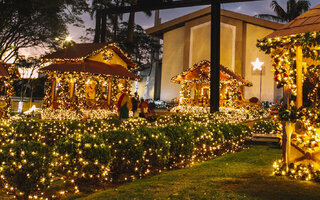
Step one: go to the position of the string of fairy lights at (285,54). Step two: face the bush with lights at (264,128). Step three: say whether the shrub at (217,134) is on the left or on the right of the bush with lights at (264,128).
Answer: left

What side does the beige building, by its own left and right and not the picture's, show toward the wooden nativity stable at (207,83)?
front

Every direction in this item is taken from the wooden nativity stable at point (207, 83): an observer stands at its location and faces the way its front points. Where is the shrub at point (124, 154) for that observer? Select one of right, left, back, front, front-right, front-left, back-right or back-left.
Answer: front

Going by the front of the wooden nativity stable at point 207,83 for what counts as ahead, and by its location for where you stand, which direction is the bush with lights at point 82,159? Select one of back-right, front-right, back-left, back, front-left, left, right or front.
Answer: front

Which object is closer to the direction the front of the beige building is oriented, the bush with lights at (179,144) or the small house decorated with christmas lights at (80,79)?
the bush with lights

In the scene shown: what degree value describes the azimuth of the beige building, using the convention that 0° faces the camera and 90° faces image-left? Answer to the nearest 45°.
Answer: approximately 0°

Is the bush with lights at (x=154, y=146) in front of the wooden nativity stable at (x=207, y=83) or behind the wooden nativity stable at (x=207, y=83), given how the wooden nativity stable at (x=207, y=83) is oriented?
in front

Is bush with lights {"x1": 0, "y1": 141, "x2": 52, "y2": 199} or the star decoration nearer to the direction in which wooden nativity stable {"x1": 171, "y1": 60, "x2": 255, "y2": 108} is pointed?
the bush with lights

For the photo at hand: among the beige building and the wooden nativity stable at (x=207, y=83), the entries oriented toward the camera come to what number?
2

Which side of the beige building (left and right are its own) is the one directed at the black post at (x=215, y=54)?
front

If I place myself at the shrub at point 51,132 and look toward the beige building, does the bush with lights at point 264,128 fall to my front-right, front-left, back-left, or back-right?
front-right

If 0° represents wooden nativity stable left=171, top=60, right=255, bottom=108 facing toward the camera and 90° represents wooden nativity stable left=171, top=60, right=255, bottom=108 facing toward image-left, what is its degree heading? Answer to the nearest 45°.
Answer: approximately 0°

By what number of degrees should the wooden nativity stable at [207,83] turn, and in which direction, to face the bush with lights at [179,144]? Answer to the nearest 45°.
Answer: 0° — it already faces it

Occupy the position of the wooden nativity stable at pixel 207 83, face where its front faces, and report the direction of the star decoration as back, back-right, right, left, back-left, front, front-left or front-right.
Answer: back-left

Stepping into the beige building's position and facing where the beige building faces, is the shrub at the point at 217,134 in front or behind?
in front

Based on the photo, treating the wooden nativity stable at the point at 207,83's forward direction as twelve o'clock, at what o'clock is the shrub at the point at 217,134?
The shrub is roughly at 12 o'clock from the wooden nativity stable.
